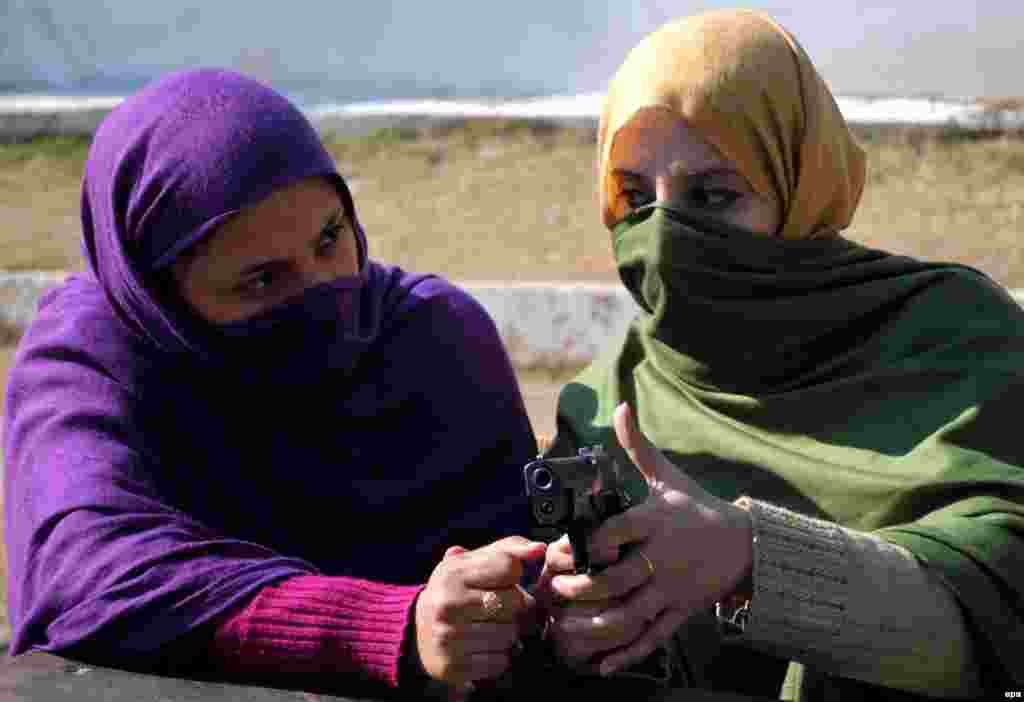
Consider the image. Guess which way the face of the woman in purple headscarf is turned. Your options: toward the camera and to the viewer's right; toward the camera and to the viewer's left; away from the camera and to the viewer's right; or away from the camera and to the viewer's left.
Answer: toward the camera and to the viewer's right

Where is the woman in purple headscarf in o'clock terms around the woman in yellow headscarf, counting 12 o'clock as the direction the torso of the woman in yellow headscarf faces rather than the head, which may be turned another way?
The woman in purple headscarf is roughly at 1 o'clock from the woman in yellow headscarf.
